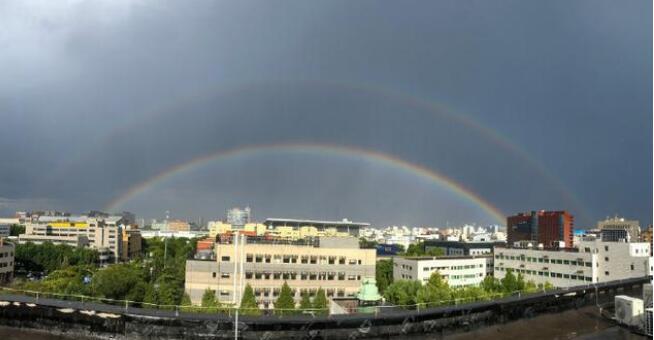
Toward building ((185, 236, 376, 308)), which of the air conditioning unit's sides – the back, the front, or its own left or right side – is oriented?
right

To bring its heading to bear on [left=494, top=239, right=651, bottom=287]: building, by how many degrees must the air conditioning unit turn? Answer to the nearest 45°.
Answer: approximately 135° to its right

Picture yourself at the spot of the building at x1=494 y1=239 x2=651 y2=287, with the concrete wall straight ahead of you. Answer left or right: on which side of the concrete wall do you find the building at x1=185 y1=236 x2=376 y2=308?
right

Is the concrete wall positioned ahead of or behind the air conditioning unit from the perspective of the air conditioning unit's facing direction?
ahead

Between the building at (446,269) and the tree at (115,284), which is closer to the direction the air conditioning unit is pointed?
the tree

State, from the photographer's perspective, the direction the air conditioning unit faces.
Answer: facing the viewer and to the left of the viewer
